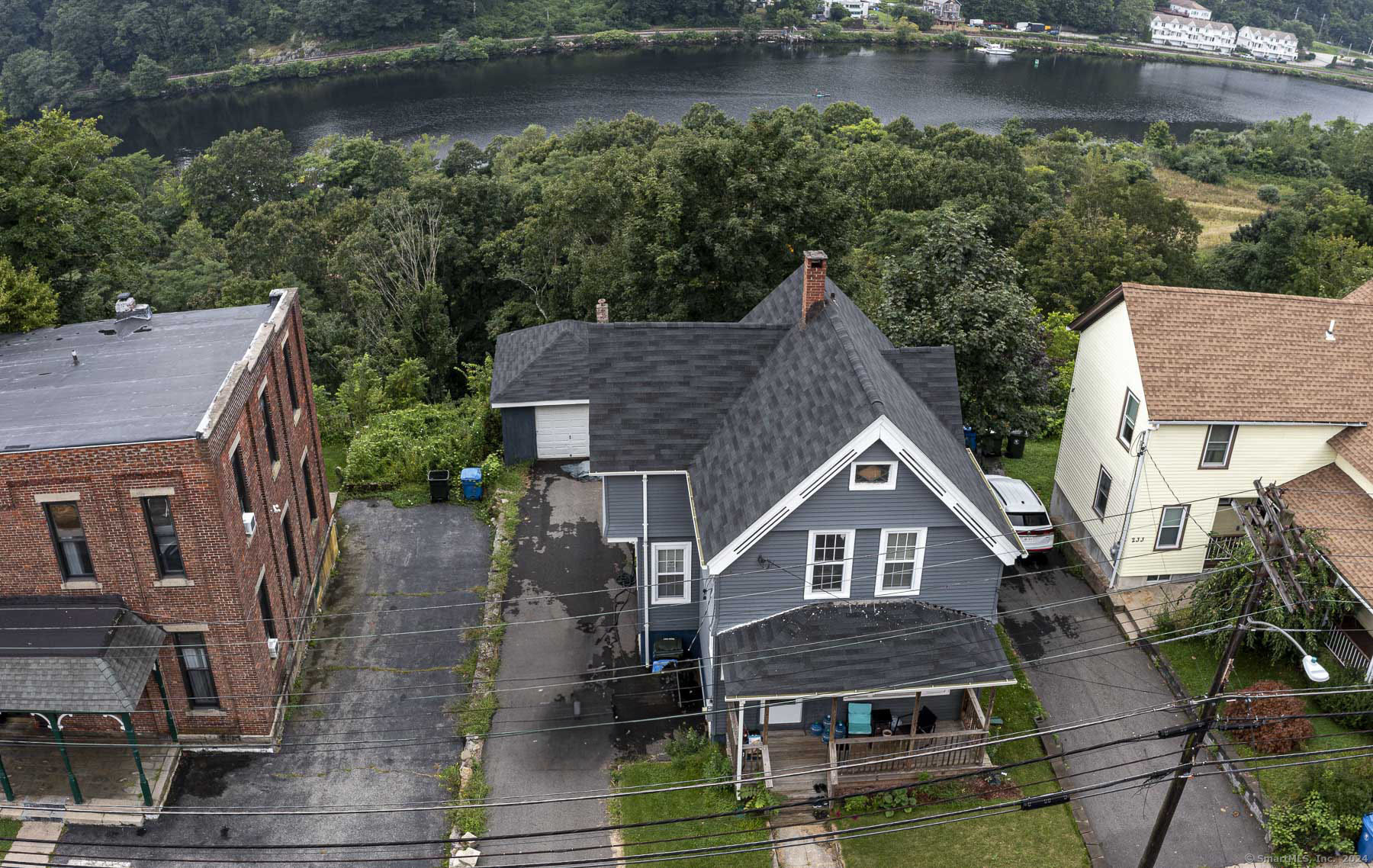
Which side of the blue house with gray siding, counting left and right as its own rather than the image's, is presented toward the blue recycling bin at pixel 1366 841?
left

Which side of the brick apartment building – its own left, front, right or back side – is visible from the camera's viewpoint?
front

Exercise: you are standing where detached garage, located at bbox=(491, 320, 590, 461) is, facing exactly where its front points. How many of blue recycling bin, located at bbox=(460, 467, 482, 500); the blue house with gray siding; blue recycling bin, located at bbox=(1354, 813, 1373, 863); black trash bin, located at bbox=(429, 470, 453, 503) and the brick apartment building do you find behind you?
0

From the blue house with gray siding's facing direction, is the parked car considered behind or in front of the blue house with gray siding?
behind

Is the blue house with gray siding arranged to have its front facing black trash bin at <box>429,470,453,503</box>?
no

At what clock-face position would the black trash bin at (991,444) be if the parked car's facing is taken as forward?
The black trash bin is roughly at 1 o'clock from the parked car.

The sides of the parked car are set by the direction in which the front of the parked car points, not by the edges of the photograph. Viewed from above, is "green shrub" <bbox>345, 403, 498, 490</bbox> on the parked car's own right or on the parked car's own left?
on the parked car's own left

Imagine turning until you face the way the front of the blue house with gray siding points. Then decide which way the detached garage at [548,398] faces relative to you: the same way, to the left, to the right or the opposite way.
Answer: the same way

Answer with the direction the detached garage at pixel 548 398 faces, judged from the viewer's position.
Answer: facing the viewer

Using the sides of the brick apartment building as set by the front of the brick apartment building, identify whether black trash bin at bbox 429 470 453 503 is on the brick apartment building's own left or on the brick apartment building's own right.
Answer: on the brick apartment building's own left

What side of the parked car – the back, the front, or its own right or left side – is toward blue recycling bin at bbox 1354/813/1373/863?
back

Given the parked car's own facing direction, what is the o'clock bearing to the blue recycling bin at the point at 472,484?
The blue recycling bin is roughly at 10 o'clock from the parked car.

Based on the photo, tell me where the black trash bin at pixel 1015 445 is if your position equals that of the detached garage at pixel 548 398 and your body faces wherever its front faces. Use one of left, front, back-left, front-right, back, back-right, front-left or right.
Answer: left

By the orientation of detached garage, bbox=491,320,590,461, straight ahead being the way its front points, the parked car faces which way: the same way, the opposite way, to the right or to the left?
the opposite way

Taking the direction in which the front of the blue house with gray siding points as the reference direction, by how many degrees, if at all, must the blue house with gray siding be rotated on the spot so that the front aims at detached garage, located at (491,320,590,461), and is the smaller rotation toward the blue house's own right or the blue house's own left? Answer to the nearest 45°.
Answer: approximately 135° to the blue house's own right

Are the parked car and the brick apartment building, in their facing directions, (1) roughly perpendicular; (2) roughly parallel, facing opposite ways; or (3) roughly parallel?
roughly parallel, facing opposite ways

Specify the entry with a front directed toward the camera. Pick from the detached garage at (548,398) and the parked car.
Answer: the detached garage

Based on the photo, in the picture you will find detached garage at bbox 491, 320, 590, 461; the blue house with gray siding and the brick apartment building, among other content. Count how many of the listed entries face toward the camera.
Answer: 3

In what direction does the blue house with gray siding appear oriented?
toward the camera

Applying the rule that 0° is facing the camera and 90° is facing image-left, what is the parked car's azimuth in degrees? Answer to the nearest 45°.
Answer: approximately 135°

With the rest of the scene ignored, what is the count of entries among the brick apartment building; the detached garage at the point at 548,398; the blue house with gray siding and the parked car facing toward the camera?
3
